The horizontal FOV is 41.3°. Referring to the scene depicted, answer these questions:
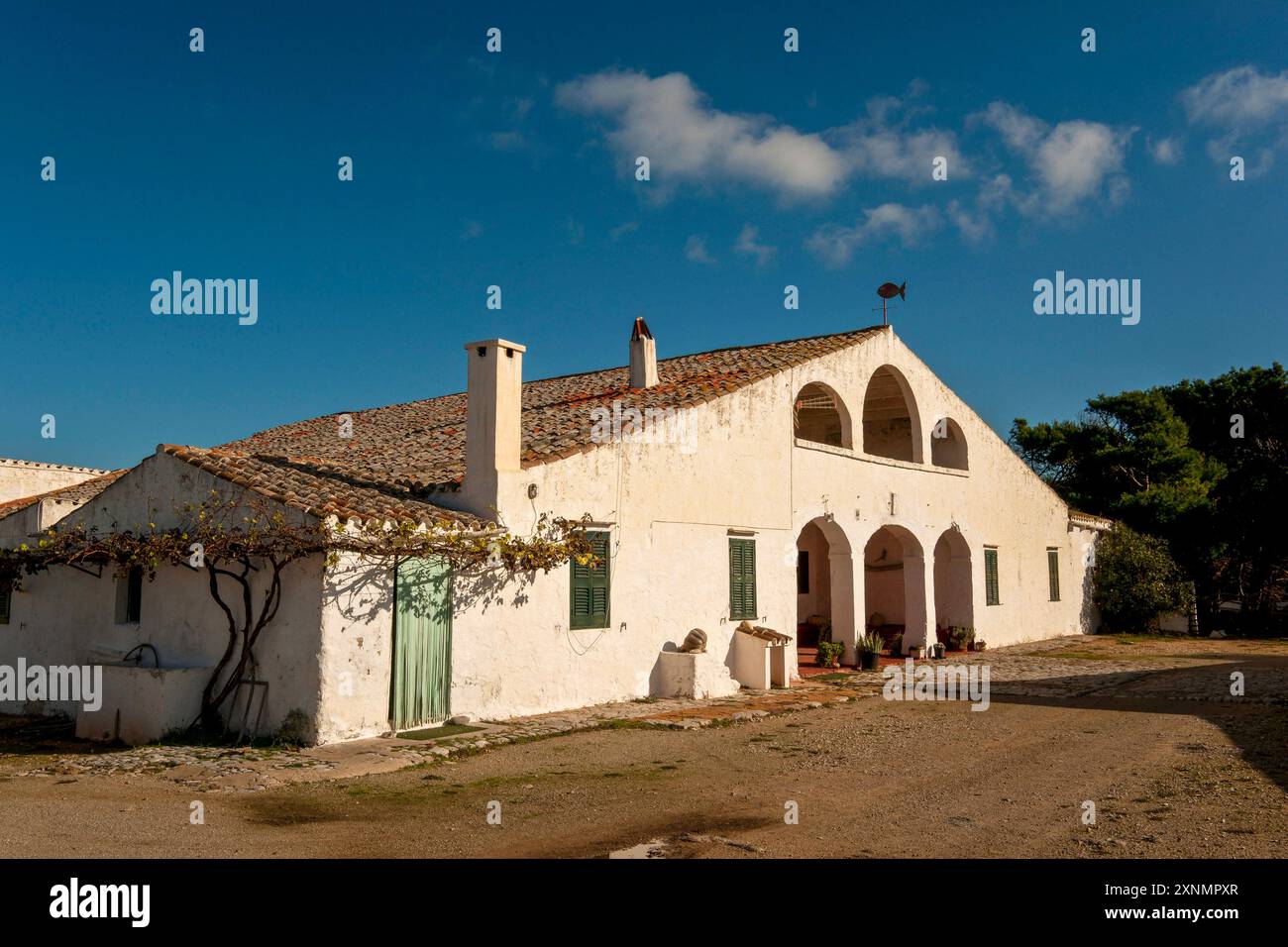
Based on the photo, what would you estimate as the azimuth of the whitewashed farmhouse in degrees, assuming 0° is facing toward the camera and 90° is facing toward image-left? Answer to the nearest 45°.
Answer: approximately 315°

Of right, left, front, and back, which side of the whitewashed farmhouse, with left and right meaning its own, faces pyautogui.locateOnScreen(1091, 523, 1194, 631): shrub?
left
